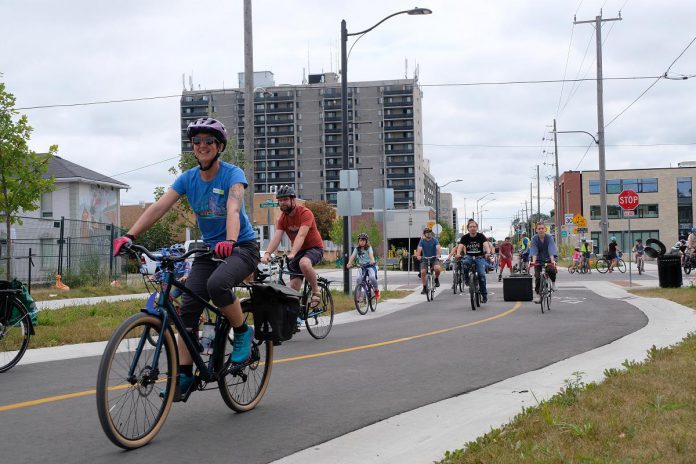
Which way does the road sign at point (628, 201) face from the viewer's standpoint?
toward the camera

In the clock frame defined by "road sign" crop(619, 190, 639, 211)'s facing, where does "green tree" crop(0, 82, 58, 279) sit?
The green tree is roughly at 2 o'clock from the road sign.

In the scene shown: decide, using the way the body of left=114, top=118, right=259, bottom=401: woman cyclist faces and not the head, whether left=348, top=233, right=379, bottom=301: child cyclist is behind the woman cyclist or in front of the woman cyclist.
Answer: behind

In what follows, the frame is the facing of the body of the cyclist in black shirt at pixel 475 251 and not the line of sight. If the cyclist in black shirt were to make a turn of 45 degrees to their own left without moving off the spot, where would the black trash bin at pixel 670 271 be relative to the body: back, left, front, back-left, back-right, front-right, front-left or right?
left

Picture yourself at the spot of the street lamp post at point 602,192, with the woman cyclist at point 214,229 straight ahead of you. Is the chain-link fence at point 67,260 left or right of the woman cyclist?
right

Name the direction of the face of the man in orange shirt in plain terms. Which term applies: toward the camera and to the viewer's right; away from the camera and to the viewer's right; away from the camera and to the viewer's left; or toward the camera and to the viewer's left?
toward the camera and to the viewer's left

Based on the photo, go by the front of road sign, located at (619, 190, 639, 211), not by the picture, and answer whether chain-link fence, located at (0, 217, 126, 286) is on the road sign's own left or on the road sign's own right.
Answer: on the road sign's own right

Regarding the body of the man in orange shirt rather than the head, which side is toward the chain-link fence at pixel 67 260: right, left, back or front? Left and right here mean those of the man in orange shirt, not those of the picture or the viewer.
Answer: right

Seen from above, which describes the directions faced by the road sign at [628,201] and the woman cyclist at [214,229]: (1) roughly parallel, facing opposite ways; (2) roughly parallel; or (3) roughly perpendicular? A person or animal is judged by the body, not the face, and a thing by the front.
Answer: roughly parallel

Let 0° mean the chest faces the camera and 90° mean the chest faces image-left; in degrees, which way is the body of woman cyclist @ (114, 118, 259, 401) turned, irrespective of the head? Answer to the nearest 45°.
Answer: approximately 45°

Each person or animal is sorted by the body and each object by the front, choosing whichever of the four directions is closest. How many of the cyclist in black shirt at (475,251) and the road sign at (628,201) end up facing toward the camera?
2

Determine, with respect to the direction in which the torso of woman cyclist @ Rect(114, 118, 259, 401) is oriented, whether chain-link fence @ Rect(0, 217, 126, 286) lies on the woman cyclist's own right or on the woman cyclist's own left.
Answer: on the woman cyclist's own right

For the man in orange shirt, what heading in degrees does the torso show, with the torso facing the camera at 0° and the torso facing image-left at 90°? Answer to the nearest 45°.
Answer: approximately 45°

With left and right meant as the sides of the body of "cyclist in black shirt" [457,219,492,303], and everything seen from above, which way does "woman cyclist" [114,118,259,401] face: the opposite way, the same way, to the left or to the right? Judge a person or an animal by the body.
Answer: the same way

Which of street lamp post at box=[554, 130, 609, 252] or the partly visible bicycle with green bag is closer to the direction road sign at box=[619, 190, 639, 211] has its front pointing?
the partly visible bicycle with green bag
